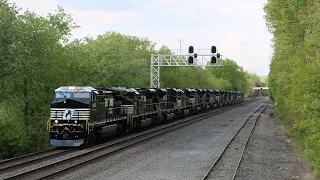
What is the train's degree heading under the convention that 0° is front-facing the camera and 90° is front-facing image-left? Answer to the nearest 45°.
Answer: approximately 45°

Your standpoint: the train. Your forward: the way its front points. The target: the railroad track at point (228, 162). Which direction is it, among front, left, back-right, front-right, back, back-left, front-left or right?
left
